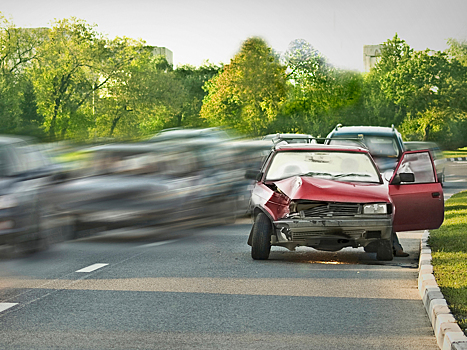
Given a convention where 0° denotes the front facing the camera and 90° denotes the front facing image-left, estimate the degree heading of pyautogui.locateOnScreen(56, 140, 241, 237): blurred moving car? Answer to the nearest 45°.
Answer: approximately 45°

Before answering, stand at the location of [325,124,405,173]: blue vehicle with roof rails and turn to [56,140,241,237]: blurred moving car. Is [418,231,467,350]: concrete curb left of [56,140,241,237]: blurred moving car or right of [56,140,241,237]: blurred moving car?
left

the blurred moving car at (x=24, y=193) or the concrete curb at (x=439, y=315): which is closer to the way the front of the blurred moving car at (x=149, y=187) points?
the blurred moving car

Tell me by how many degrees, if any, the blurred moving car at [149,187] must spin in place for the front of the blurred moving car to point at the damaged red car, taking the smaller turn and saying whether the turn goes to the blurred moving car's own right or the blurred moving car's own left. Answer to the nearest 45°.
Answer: approximately 90° to the blurred moving car's own left

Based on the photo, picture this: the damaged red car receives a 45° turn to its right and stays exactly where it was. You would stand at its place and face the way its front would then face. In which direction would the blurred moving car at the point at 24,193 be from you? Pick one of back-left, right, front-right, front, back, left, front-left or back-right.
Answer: front-right

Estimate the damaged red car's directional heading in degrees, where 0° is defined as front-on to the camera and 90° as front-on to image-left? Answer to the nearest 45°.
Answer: approximately 0°

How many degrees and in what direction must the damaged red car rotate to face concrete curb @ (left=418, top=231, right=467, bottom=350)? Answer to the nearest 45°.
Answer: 0° — it already faces it

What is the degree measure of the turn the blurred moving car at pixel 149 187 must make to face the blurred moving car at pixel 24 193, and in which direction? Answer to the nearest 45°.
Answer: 0° — it already faces it

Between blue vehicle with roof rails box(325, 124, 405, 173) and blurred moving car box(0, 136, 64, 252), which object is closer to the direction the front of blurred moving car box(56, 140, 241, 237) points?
the blurred moving car

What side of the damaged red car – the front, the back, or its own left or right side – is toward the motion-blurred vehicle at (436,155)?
back
